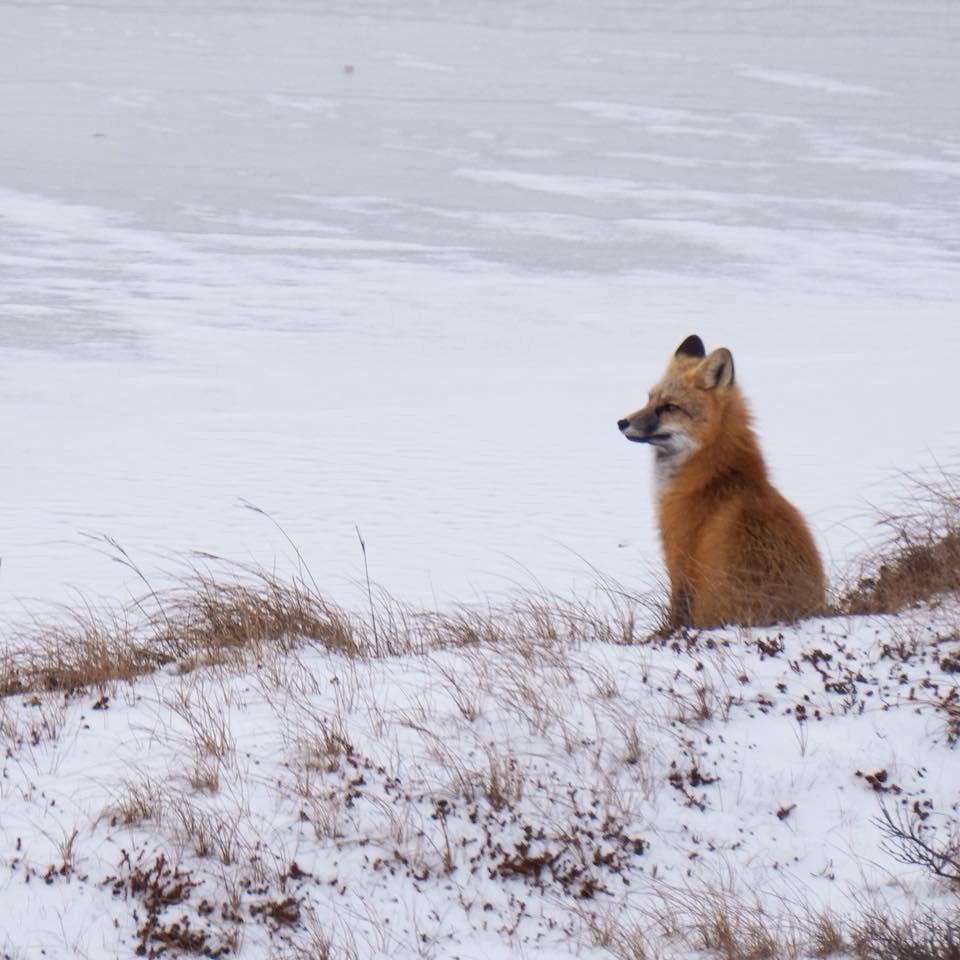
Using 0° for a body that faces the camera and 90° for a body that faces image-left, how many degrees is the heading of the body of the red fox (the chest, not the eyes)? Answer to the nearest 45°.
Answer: approximately 90°
